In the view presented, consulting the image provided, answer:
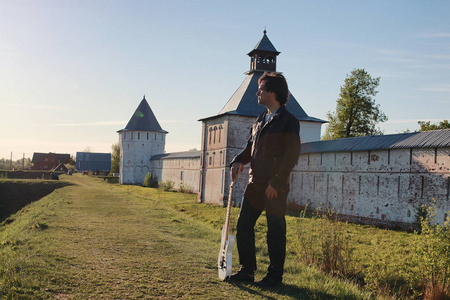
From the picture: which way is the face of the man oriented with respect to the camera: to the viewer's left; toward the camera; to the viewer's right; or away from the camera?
to the viewer's left

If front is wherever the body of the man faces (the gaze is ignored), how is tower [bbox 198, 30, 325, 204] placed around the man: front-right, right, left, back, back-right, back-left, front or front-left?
right

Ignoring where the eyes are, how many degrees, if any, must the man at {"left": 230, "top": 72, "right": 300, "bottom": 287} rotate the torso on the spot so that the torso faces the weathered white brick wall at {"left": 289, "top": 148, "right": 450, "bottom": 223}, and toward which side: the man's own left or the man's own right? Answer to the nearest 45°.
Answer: approximately 90° to the man's own right

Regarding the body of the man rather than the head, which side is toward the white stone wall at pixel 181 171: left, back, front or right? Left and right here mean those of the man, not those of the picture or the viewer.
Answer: right

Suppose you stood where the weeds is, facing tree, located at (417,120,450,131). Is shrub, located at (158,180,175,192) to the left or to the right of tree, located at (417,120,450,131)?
left

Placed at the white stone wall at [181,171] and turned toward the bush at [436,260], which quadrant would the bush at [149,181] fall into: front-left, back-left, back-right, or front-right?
back-right

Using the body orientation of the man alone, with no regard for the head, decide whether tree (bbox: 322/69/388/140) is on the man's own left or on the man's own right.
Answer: on the man's own right

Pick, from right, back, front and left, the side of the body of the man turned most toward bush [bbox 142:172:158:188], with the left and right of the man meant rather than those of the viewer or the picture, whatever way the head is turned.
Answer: right

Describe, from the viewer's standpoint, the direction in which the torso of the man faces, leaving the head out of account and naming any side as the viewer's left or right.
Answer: facing to the left of the viewer
